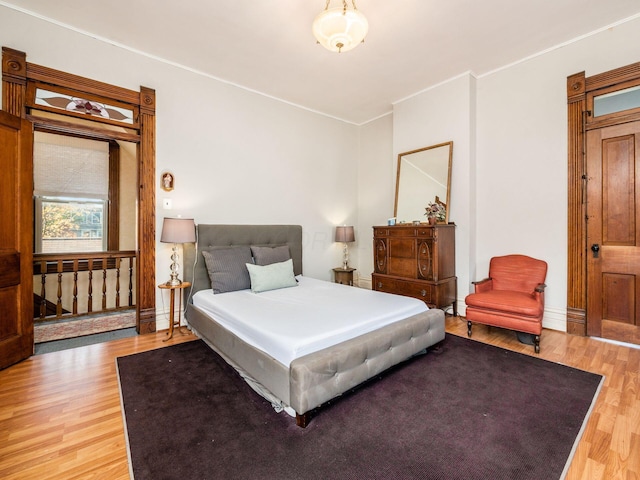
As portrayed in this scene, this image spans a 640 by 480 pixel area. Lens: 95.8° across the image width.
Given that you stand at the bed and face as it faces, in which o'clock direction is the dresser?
The dresser is roughly at 9 o'clock from the bed.

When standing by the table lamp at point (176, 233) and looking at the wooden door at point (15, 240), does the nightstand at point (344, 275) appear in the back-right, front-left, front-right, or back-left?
back-right

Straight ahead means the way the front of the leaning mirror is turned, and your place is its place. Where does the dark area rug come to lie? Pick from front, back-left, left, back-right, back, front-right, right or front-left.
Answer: front-left

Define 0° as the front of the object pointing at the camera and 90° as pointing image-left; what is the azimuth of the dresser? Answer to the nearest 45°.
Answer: approximately 45°

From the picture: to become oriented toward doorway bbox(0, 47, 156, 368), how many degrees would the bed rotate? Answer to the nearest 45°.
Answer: approximately 135° to its right

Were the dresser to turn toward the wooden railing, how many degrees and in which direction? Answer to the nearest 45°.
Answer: approximately 45° to its right

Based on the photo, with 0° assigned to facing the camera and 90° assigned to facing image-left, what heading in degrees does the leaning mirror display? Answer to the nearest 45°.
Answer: approximately 45°

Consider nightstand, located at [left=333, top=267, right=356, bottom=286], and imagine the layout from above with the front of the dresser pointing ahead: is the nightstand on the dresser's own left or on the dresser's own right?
on the dresser's own right
